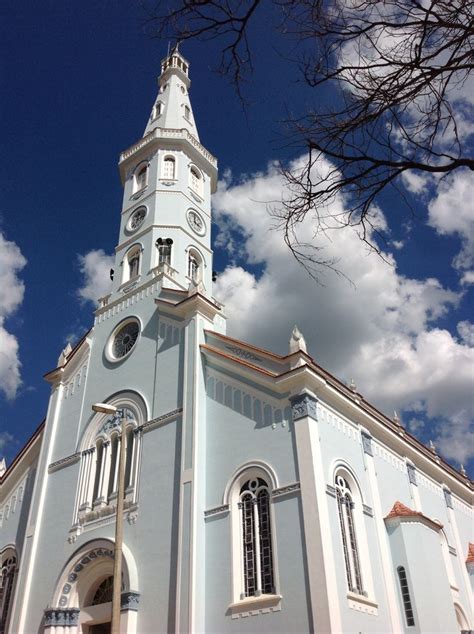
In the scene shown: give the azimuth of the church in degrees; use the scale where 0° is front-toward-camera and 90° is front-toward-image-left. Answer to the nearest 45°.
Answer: approximately 45°
